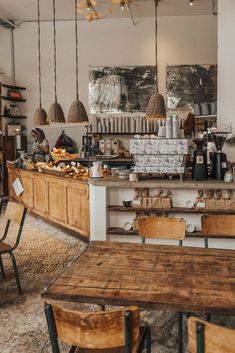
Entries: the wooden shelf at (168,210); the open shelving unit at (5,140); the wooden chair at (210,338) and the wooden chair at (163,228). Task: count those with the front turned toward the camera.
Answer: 2

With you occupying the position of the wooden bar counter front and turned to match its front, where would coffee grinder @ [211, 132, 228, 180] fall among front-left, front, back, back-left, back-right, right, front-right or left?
left

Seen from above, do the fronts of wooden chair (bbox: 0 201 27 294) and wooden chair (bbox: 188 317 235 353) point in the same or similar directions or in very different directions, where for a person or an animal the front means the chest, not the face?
very different directions

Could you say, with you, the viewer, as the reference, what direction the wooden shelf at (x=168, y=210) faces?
facing the viewer

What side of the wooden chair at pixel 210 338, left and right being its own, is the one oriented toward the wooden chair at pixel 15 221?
left

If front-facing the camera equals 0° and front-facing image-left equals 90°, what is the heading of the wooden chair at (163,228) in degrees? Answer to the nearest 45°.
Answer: approximately 0°

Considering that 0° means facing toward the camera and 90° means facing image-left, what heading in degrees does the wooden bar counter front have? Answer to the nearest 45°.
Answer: approximately 45°

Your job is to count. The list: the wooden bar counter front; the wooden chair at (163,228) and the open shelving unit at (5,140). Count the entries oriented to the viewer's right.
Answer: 1

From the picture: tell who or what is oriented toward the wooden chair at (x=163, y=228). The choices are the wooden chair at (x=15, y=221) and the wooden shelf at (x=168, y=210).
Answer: the wooden shelf

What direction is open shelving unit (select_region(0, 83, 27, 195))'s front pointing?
to the viewer's right

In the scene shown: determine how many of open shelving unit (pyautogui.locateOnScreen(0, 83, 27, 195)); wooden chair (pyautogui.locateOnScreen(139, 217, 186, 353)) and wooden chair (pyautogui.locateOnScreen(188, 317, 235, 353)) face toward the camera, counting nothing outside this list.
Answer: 1

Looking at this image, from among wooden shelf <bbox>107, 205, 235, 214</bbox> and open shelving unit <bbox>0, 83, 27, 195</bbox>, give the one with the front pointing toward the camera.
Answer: the wooden shelf

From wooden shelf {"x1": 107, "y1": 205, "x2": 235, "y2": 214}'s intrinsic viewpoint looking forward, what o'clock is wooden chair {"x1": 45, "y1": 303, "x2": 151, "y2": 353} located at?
The wooden chair is roughly at 12 o'clock from the wooden shelf.
